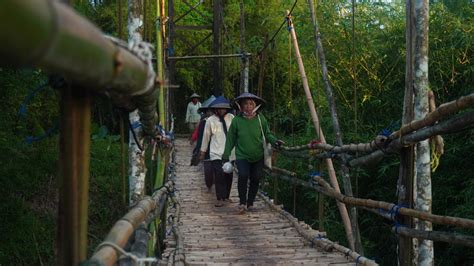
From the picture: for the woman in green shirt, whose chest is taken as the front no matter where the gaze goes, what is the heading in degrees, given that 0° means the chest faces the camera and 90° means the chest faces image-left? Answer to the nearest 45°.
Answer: approximately 0°

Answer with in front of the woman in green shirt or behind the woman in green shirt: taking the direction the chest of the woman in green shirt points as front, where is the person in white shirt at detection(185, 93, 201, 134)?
behind

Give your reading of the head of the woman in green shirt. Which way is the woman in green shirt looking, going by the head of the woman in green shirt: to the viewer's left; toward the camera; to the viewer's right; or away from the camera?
toward the camera

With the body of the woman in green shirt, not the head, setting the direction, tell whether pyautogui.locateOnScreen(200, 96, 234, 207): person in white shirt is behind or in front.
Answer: behind
